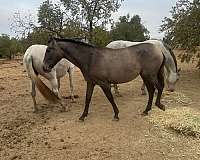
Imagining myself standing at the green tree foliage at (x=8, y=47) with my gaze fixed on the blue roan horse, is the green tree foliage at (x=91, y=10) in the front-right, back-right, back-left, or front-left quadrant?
front-left

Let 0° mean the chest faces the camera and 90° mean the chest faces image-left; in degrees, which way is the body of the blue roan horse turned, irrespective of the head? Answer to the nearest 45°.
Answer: approximately 90°

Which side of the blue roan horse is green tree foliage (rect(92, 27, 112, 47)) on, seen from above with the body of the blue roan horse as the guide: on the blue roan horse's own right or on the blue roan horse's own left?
on the blue roan horse's own right

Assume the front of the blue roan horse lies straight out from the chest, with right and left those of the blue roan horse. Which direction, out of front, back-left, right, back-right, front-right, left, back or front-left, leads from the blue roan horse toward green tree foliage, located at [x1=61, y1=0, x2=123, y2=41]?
right

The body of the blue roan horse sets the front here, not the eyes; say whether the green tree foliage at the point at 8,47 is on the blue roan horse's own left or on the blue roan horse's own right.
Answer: on the blue roan horse's own right

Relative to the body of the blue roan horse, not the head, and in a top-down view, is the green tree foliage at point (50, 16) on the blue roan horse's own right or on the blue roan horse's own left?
on the blue roan horse's own right

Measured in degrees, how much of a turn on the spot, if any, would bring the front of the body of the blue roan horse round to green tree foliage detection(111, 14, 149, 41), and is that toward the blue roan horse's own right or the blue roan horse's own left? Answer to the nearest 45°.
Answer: approximately 90° to the blue roan horse's own right

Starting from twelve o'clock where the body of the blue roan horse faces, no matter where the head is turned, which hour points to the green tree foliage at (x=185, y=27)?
The green tree foliage is roughly at 4 o'clock from the blue roan horse.
